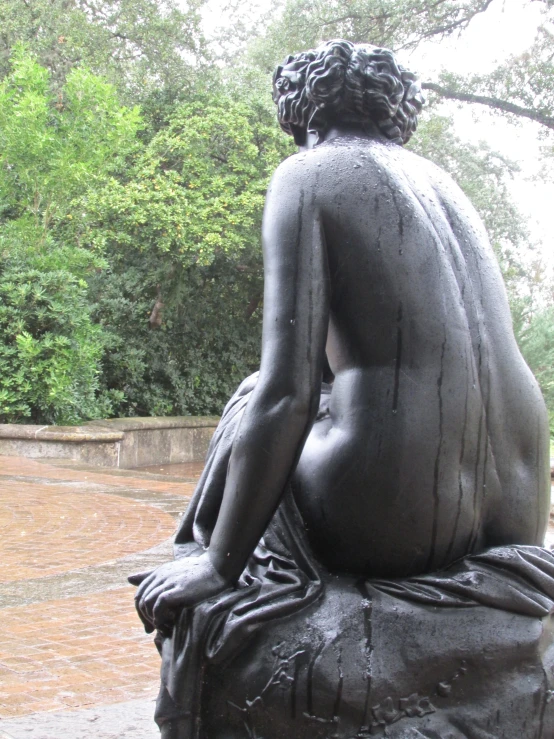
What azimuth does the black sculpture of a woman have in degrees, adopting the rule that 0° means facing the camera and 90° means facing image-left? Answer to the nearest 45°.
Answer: approximately 135°

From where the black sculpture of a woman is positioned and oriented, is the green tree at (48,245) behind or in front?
in front

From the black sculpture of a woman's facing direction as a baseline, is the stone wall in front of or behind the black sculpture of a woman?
in front

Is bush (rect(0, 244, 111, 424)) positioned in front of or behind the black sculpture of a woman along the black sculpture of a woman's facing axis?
in front

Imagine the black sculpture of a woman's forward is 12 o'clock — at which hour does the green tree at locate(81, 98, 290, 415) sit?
The green tree is roughly at 1 o'clock from the black sculpture of a woman.
